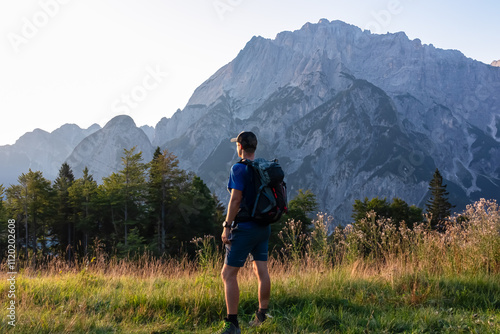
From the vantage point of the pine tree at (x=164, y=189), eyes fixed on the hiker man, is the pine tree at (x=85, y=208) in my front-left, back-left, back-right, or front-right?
back-right

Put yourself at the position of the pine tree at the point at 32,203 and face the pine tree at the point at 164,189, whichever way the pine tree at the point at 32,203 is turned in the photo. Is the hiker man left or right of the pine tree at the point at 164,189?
right

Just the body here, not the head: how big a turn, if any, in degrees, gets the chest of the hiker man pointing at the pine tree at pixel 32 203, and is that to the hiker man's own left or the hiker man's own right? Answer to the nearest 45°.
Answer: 0° — they already face it

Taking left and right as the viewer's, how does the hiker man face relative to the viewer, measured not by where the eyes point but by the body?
facing away from the viewer and to the left of the viewer
